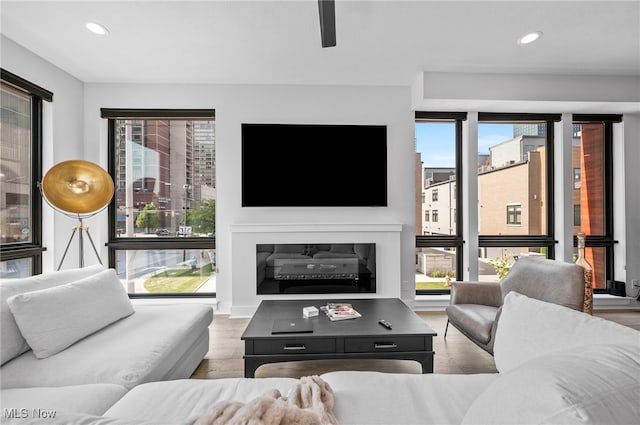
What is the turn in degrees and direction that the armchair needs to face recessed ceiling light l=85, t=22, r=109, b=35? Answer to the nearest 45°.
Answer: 0° — it already faces it

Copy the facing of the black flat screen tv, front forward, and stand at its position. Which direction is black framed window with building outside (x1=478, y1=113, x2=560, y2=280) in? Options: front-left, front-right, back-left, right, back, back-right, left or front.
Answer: left

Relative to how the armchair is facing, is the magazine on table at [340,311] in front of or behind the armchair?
in front

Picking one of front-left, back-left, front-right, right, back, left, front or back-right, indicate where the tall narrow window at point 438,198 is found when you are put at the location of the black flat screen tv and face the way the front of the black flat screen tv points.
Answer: left

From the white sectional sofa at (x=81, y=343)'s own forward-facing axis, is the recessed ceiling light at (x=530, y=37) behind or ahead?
ahead

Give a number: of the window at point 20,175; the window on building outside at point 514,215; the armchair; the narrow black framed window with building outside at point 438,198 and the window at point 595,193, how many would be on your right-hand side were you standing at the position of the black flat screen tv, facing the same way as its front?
1

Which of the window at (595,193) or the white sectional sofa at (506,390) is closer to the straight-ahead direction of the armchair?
the white sectional sofa

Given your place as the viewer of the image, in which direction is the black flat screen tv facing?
facing the viewer

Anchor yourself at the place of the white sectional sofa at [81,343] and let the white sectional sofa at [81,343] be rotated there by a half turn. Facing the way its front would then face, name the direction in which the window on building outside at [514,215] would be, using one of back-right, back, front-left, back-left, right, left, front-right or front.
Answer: back-right

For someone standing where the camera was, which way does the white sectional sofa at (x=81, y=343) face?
facing the viewer and to the right of the viewer

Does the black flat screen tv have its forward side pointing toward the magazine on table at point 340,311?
yes

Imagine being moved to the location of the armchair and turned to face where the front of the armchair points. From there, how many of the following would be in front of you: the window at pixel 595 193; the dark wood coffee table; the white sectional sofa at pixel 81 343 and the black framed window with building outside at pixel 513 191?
2

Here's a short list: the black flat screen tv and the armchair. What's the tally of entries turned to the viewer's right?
0

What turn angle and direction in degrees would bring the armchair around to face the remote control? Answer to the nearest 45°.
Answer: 0° — it already faces it

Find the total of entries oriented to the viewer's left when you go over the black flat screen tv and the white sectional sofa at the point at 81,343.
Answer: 0

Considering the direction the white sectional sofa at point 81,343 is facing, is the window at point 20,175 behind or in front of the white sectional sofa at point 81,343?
behind

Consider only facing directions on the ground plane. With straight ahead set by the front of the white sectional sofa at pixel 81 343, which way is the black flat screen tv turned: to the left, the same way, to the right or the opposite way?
to the right

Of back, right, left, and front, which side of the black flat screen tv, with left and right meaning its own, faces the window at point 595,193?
left

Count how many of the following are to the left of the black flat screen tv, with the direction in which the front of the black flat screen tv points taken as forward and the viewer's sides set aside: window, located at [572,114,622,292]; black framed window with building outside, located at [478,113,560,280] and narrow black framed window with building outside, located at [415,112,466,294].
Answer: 3
